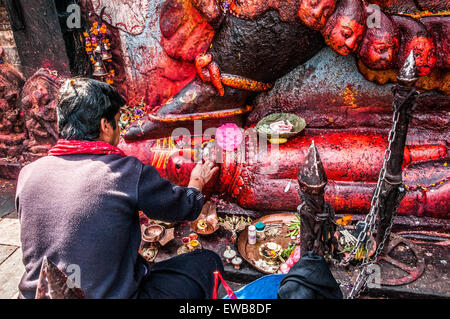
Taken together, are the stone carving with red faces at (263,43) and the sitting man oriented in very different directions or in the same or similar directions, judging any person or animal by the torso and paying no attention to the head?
very different directions

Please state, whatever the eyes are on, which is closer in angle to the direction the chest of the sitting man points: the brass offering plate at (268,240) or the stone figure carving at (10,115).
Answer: the brass offering plate

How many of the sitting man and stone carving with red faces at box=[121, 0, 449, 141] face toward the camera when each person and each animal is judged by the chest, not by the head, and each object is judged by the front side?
1

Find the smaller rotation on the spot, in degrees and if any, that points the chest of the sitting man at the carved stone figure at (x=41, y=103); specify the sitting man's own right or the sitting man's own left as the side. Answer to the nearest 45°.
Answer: approximately 45° to the sitting man's own left

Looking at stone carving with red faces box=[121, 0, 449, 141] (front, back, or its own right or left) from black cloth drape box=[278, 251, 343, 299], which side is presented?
front

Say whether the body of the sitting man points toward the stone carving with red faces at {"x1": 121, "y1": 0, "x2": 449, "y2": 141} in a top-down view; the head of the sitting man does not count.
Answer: yes

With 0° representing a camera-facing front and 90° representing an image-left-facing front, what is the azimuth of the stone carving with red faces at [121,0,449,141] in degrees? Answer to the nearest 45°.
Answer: approximately 0°

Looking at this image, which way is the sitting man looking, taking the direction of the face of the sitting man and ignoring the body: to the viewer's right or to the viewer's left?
to the viewer's right

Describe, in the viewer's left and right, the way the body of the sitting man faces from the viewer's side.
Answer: facing away from the viewer and to the right of the viewer

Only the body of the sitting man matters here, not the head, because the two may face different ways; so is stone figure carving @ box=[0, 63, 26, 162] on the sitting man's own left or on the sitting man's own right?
on the sitting man's own left

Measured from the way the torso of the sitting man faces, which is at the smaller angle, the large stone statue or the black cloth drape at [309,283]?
the large stone statue
